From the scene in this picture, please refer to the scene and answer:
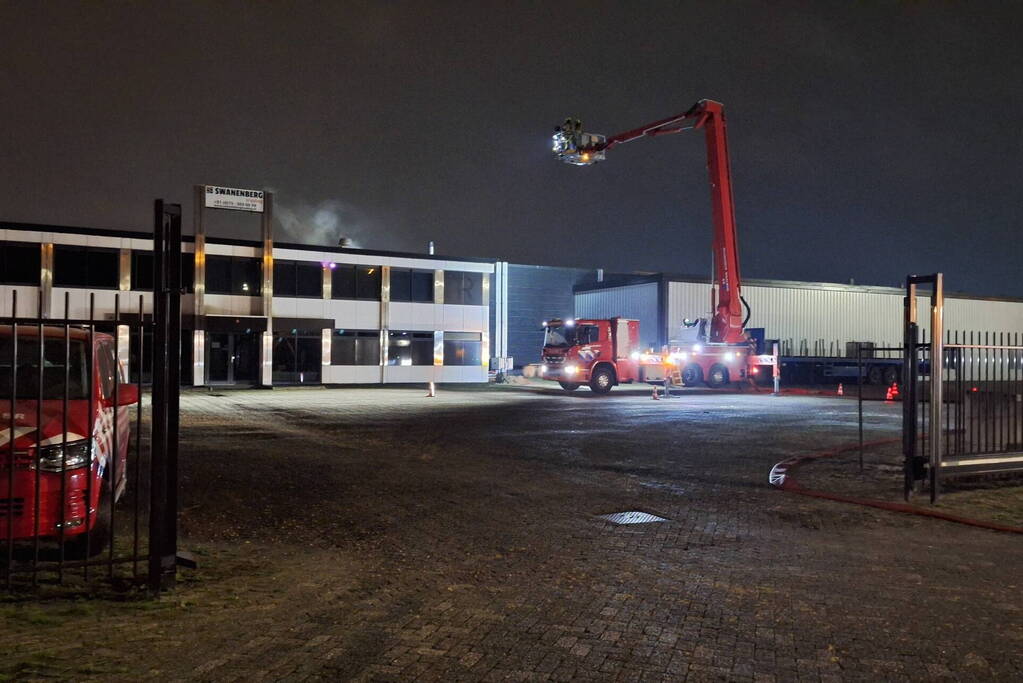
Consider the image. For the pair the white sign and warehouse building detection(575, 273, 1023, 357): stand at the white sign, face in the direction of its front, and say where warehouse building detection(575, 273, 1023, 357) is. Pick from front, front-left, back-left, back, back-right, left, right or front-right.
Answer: left

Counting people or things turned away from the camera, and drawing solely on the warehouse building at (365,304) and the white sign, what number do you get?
0

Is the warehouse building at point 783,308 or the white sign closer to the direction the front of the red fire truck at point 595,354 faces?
the white sign

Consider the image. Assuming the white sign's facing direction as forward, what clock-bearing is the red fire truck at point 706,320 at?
The red fire truck is roughly at 10 o'clock from the white sign.

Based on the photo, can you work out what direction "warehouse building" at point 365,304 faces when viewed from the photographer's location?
facing the viewer and to the right of the viewer

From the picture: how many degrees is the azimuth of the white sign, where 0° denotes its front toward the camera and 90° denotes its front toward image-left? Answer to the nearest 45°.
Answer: approximately 0°

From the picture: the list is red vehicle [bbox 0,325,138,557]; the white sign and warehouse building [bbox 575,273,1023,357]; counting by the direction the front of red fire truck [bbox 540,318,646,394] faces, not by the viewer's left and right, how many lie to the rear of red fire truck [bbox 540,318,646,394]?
1

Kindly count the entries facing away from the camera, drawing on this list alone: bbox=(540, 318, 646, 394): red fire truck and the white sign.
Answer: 0
